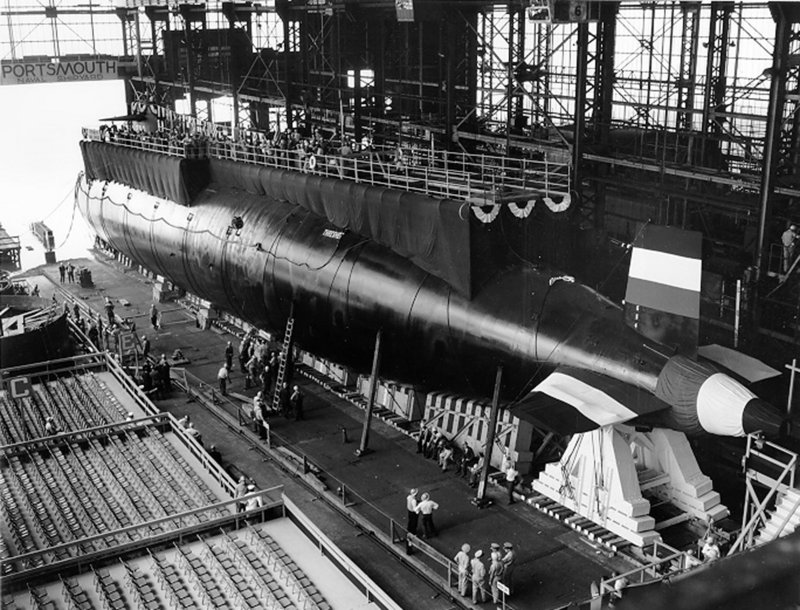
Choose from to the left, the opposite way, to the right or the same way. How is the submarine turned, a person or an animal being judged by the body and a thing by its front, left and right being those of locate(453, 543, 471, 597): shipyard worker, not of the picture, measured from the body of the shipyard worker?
to the left

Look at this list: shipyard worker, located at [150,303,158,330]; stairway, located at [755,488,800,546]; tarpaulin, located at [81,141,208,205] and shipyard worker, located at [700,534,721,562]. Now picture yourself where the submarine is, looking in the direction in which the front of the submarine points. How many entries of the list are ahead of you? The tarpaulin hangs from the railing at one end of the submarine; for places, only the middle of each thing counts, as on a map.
2

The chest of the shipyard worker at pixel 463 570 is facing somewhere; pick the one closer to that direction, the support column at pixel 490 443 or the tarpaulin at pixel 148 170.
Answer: the support column

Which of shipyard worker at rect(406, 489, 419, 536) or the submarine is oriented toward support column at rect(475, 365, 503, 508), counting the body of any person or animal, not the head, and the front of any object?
the shipyard worker

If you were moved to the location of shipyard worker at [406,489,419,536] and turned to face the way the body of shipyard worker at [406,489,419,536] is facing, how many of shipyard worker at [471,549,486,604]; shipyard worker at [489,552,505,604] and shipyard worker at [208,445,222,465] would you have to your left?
1

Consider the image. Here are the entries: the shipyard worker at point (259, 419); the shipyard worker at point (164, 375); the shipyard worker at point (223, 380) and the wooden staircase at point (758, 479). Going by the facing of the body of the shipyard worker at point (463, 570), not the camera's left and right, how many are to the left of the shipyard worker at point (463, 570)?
3

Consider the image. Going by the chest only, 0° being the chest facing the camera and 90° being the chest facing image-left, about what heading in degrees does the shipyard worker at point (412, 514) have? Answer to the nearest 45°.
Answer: approximately 225°

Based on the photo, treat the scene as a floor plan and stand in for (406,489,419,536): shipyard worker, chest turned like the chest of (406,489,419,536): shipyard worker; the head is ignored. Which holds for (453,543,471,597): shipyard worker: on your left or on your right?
on your right

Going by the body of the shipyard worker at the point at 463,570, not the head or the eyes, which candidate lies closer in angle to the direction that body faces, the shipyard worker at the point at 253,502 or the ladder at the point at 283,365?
the ladder

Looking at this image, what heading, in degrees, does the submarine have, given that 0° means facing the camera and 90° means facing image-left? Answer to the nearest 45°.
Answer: approximately 135°

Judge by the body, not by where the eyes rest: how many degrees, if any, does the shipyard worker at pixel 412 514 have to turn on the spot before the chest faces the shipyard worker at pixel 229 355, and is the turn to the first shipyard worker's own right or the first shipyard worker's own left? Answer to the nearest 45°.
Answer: approximately 90° to the first shipyard worker's own left

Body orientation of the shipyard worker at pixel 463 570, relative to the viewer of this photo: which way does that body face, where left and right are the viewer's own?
facing away from the viewer and to the right of the viewer

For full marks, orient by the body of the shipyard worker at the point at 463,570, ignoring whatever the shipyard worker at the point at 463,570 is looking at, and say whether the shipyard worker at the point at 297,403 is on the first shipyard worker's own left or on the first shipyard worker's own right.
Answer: on the first shipyard worker's own left
